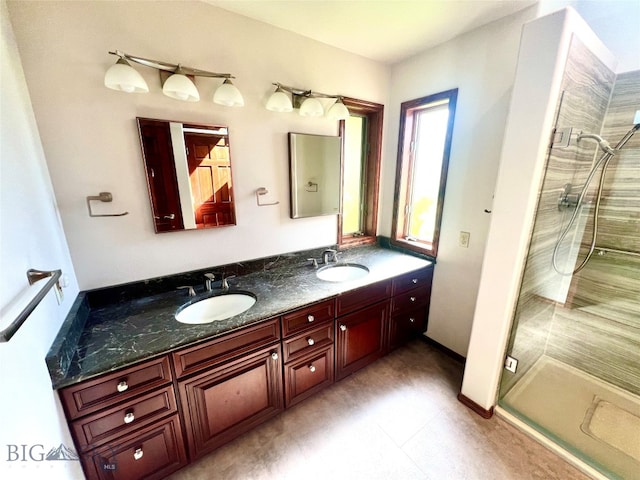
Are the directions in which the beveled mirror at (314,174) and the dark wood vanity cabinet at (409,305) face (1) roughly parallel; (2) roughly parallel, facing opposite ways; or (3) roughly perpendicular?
roughly parallel

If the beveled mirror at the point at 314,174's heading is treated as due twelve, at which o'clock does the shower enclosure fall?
The shower enclosure is roughly at 11 o'clock from the beveled mirror.

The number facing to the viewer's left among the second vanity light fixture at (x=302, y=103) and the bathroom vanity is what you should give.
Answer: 0

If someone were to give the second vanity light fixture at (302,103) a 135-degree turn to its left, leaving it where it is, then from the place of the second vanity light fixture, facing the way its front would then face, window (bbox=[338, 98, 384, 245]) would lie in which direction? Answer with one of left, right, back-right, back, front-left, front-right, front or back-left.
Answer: front-right

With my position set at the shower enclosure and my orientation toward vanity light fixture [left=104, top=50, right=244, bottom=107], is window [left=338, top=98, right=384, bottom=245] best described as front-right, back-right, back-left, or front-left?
front-right

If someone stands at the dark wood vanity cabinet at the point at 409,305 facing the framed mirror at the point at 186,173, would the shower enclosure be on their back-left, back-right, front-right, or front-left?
back-left

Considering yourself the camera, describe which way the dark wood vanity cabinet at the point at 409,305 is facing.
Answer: facing the viewer and to the right of the viewer

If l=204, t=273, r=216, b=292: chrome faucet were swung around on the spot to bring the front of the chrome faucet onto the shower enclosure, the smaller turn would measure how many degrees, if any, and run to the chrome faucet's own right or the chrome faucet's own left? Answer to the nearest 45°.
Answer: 0° — it already faces it

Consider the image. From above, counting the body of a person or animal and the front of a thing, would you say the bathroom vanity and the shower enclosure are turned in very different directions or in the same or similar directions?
very different directions

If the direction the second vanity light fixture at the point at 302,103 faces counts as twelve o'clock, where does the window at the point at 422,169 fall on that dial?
The window is roughly at 10 o'clock from the second vanity light fixture.

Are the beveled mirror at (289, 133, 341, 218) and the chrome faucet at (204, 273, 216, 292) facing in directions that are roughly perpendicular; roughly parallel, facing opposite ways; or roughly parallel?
roughly parallel

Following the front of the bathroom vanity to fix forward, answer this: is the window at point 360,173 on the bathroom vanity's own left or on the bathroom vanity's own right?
on the bathroom vanity's own left

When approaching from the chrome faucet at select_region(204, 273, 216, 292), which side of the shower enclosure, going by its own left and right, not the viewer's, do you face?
front

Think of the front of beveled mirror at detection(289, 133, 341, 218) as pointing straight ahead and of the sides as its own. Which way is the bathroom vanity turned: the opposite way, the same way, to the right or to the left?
the same way

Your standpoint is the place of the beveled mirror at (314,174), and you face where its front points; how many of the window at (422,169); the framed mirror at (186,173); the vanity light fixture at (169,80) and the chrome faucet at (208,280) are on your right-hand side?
3
